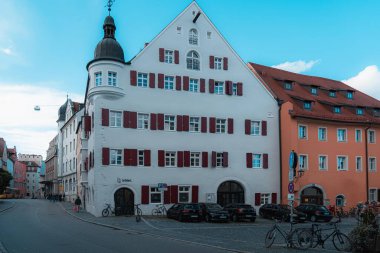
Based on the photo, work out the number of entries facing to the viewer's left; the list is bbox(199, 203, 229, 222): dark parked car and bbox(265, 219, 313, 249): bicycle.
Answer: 1

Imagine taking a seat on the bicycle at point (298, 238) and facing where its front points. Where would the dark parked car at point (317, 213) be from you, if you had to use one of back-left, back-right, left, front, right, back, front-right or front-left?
right

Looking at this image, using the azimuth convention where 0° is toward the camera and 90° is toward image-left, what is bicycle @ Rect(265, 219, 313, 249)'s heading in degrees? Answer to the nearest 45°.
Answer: approximately 90°

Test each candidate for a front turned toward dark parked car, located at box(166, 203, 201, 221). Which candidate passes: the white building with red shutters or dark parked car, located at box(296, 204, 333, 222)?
the white building with red shutters

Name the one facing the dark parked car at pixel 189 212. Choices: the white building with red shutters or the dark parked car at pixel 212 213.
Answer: the white building with red shutters

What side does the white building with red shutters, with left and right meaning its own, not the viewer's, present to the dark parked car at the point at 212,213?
front

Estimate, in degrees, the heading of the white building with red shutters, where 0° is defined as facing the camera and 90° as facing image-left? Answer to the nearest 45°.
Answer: approximately 0°

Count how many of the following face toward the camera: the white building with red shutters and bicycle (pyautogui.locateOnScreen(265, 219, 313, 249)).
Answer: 1

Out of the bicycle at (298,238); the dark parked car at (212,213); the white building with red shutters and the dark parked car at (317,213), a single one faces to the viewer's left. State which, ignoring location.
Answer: the bicycle
